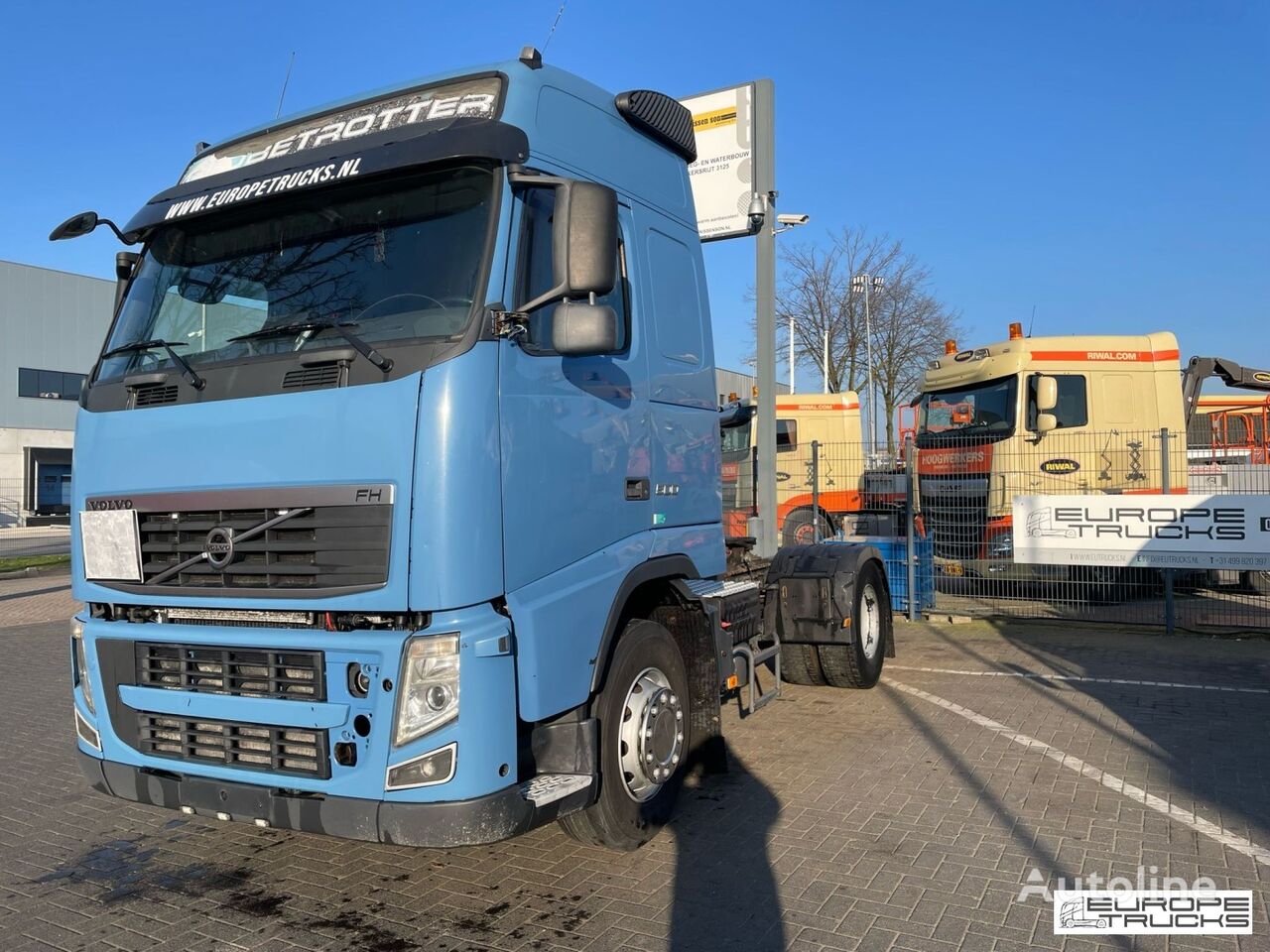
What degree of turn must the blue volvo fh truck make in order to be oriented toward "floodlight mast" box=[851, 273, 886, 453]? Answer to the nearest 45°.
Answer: approximately 180°

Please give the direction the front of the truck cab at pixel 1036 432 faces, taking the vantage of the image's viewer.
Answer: facing the viewer and to the left of the viewer

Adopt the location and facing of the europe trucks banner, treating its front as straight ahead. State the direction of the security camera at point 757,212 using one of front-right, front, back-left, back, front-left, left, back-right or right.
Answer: front-right

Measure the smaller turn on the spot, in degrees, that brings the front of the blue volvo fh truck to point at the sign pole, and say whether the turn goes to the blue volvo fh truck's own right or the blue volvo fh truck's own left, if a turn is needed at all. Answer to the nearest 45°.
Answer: approximately 180°

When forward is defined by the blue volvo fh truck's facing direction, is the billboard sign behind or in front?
behind

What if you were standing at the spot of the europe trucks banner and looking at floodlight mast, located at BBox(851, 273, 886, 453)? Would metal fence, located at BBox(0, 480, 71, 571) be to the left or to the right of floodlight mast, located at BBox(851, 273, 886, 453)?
left

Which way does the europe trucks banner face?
toward the camera

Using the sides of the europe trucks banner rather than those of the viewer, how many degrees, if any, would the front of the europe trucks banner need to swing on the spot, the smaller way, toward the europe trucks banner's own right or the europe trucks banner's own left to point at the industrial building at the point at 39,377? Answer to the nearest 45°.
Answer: approximately 90° to the europe trucks banner's own right

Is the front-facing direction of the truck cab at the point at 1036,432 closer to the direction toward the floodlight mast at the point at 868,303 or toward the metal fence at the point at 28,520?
the metal fence

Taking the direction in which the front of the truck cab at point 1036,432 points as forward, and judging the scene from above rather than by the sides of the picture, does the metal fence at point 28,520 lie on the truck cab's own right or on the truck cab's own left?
on the truck cab's own right

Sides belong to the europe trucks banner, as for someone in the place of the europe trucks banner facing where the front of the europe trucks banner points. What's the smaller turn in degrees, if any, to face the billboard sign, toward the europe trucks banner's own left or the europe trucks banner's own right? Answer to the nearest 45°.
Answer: approximately 45° to the europe trucks banner's own right

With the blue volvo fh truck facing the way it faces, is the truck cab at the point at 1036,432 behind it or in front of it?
behind

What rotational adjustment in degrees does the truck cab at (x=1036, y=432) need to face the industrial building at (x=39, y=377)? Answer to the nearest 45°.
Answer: approximately 45° to its right
